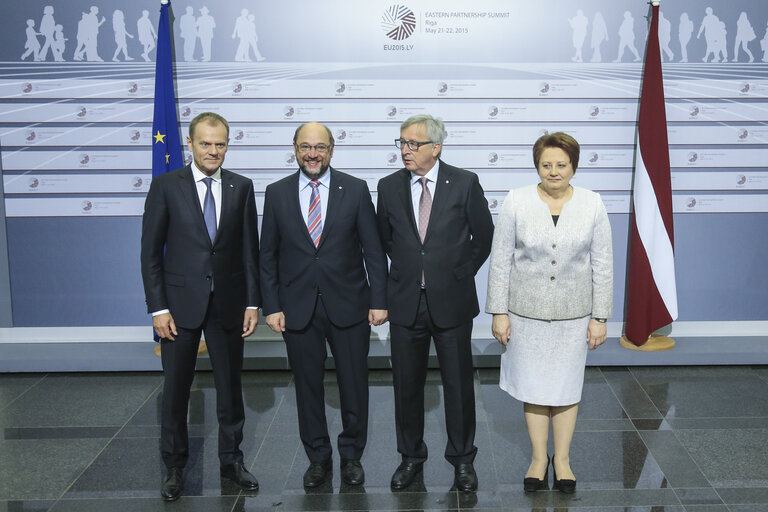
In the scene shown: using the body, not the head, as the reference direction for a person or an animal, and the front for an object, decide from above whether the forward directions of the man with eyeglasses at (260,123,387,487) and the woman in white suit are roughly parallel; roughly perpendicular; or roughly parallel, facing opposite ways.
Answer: roughly parallel

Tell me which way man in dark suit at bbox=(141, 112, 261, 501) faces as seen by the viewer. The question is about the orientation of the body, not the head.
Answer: toward the camera

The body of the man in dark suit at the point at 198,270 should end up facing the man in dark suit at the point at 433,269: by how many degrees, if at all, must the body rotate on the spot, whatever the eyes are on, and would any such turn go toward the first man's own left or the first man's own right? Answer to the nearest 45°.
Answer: approximately 90° to the first man's own left

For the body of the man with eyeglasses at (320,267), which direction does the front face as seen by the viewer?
toward the camera

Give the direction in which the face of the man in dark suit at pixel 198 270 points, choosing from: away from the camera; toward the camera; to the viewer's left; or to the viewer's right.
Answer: toward the camera

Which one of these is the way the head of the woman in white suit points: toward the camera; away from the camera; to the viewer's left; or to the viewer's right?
toward the camera

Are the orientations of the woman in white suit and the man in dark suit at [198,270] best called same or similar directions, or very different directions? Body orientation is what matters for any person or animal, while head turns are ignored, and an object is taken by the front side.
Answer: same or similar directions

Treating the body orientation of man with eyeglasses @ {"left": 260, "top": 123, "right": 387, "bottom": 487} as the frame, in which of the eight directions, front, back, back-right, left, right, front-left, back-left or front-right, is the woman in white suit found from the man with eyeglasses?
left

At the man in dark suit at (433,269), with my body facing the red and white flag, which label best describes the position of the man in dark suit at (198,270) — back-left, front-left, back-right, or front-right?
back-left

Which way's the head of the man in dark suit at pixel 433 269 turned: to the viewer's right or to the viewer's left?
to the viewer's left

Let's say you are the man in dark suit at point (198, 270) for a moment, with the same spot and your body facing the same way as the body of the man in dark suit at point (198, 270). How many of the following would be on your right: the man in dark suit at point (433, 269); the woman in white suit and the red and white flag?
0
